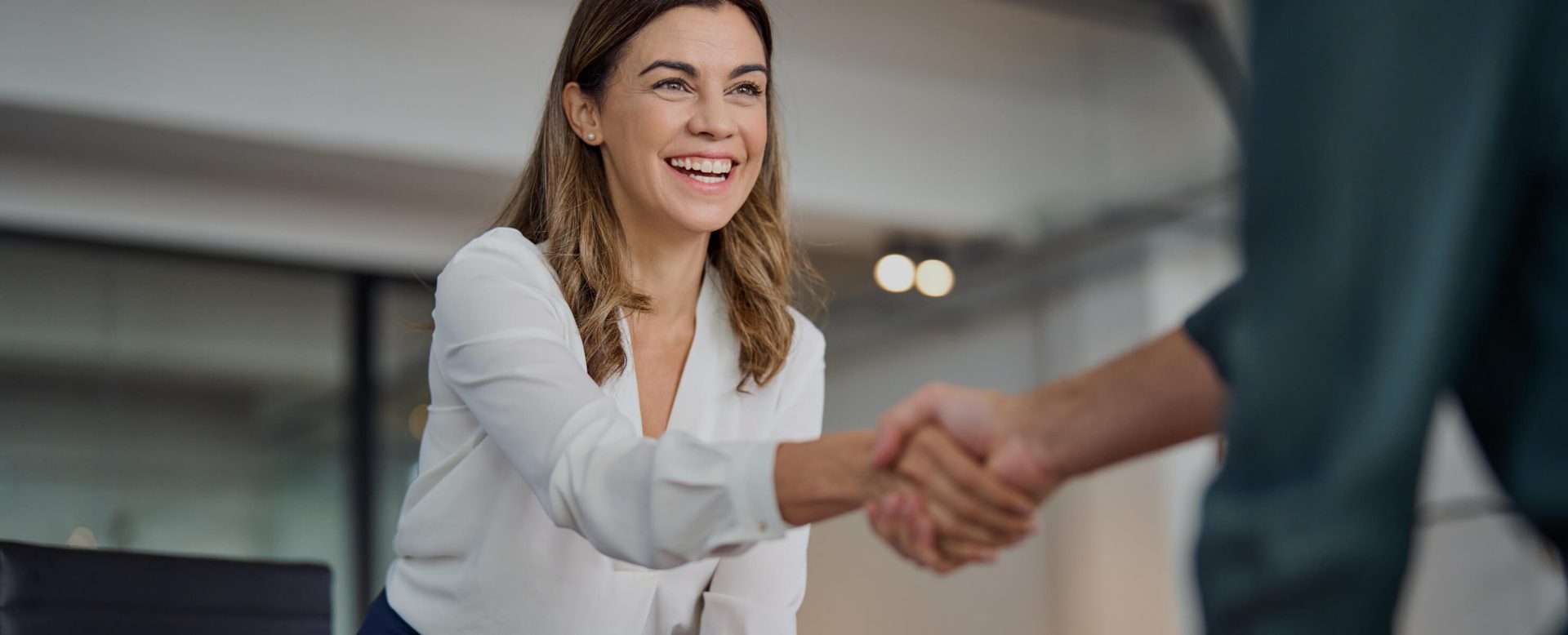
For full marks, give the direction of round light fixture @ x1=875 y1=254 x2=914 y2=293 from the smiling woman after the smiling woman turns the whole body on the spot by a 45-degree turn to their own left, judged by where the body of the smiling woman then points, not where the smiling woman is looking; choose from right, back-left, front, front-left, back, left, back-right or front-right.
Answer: left

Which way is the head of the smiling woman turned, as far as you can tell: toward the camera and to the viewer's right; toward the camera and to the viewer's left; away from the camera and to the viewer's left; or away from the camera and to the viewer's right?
toward the camera and to the viewer's right

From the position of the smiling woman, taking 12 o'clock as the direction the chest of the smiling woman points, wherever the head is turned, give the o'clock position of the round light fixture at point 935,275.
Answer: The round light fixture is roughly at 8 o'clock from the smiling woman.
